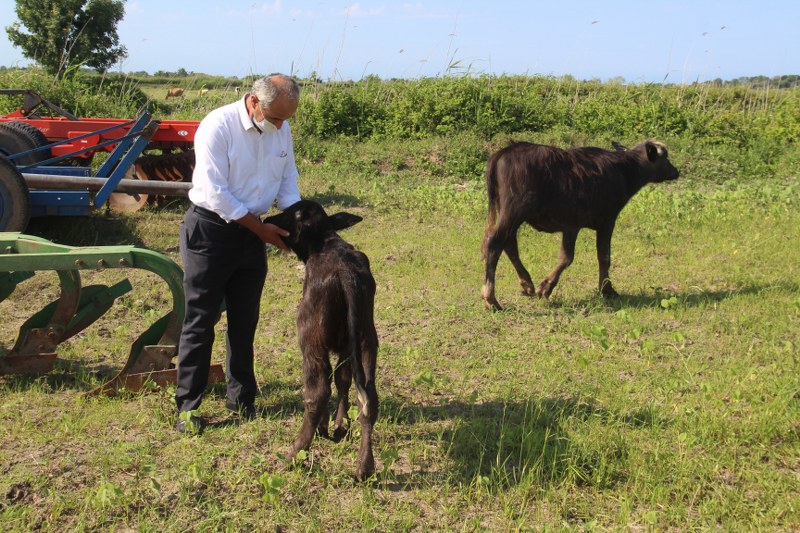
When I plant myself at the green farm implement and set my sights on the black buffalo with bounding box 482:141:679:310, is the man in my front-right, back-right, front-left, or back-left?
front-right

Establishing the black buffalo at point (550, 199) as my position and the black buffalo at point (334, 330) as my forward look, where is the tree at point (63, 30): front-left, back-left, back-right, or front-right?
back-right

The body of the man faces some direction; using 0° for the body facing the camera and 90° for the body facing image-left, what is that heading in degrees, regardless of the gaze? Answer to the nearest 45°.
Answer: approximately 315°

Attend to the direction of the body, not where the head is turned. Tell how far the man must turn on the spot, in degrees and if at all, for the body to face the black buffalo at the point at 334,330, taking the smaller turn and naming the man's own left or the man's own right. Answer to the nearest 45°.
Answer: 0° — they already face it

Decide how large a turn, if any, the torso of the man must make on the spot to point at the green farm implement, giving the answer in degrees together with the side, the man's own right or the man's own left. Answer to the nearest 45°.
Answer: approximately 180°

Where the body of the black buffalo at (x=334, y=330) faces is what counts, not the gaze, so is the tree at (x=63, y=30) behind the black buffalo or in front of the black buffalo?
in front

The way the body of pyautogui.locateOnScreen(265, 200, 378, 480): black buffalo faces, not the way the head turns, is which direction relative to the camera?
away from the camera

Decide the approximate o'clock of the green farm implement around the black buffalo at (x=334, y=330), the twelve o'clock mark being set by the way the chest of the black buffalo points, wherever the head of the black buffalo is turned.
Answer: The green farm implement is roughly at 10 o'clock from the black buffalo.

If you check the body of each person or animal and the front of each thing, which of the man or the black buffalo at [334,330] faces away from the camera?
the black buffalo

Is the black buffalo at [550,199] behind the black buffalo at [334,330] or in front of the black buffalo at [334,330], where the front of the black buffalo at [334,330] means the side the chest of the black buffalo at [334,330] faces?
in front

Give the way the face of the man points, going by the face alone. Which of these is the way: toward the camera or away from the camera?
toward the camera

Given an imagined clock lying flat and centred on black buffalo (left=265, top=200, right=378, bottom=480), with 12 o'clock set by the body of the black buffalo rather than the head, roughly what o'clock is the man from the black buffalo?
The man is roughly at 10 o'clock from the black buffalo.

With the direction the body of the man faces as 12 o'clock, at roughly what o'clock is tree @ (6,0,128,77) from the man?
The tree is roughly at 7 o'clock from the man.

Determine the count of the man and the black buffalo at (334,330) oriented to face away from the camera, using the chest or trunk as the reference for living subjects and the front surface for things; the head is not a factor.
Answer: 1
